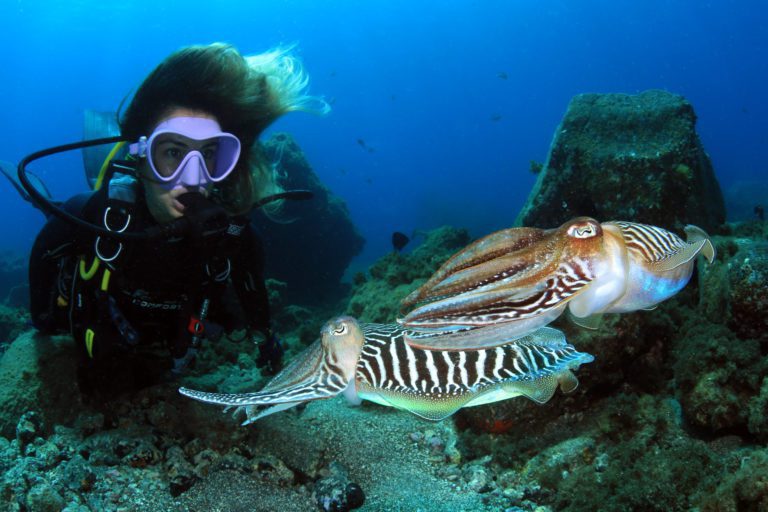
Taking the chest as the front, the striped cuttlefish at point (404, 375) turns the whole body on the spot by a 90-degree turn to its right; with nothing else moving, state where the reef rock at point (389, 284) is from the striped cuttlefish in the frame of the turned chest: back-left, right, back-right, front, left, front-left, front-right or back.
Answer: front

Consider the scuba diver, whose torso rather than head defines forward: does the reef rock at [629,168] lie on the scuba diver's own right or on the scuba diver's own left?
on the scuba diver's own left

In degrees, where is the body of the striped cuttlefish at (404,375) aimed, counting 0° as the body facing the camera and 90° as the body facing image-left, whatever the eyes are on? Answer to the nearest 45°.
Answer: approximately 90°

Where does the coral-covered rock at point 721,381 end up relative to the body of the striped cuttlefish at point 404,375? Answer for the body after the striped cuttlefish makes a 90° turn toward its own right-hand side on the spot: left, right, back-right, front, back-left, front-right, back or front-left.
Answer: front-right

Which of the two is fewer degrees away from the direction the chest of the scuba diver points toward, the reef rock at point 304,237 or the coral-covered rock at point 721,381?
the coral-covered rock

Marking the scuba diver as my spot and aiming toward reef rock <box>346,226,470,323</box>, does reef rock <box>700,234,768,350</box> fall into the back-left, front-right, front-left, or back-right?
front-right

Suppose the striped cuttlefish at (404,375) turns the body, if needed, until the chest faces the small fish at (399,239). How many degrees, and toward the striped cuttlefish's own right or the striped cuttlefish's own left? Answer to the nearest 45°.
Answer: approximately 90° to the striped cuttlefish's own right

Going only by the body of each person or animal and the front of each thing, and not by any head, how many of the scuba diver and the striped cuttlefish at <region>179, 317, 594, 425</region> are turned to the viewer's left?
1

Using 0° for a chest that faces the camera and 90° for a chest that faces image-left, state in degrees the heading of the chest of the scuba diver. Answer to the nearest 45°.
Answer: approximately 315°
